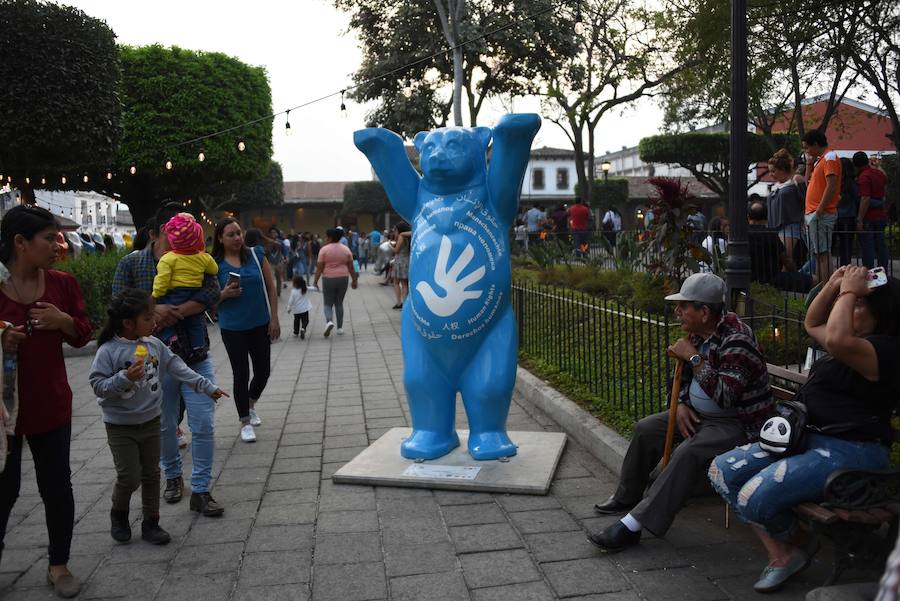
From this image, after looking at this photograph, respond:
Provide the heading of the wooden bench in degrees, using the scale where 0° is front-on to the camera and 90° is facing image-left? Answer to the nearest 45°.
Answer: approximately 45°

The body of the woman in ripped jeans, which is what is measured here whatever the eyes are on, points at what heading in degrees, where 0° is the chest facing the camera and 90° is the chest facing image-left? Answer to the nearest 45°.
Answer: approximately 90°

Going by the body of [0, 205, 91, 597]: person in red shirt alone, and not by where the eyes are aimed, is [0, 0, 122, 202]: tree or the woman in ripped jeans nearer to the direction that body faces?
the woman in ripped jeans

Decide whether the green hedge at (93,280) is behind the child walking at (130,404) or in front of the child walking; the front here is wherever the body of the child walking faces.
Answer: behind

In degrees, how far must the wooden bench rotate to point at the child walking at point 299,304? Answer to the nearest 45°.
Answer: approximately 90° to its right

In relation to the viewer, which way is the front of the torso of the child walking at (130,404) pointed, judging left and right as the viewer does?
facing the viewer and to the right of the viewer

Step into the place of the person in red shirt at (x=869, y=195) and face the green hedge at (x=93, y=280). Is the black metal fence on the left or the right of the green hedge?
left

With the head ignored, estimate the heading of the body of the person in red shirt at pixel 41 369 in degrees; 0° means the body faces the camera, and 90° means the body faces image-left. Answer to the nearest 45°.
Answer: approximately 0°

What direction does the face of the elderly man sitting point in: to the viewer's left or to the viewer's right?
to the viewer's left

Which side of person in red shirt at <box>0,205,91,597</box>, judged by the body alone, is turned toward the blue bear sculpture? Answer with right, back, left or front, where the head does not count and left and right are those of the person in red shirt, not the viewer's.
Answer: left

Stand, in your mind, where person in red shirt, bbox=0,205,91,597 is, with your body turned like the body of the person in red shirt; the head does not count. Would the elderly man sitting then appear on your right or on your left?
on your left

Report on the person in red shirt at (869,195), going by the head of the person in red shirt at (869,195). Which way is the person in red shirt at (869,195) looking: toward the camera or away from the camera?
away from the camera
